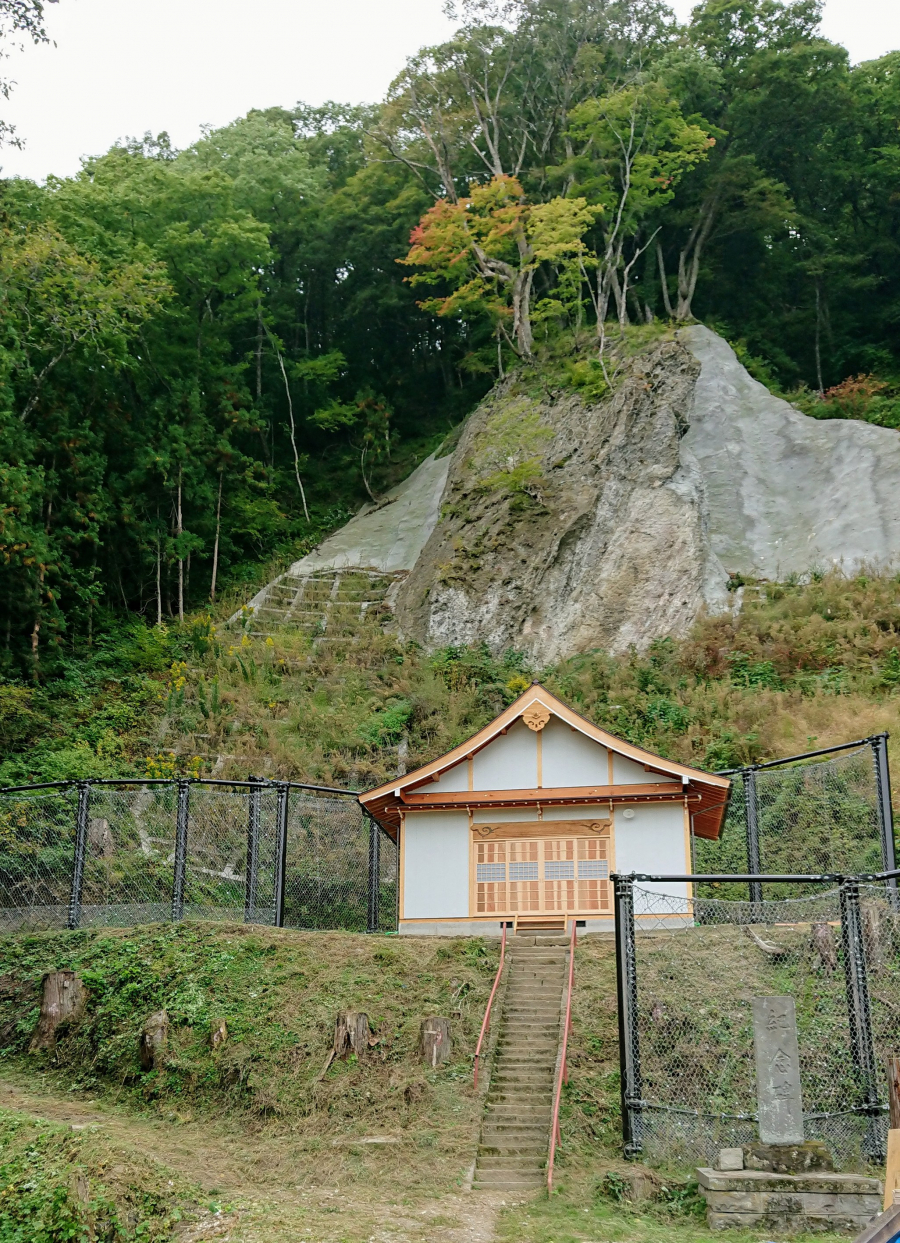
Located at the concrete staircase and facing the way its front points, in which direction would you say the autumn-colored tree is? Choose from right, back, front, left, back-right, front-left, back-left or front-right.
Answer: back

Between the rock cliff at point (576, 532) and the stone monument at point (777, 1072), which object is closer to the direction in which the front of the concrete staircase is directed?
the stone monument

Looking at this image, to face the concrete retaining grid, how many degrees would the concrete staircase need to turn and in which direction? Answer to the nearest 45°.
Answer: approximately 180°

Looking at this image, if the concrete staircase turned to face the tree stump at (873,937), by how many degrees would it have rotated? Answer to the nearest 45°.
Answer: approximately 90° to its left

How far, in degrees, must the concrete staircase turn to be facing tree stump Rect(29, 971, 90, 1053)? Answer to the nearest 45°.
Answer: approximately 90° to its right

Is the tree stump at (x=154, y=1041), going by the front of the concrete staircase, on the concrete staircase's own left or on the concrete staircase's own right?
on the concrete staircase's own right

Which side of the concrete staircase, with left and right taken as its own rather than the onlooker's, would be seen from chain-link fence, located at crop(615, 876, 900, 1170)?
left

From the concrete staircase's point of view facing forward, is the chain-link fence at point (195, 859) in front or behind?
behind

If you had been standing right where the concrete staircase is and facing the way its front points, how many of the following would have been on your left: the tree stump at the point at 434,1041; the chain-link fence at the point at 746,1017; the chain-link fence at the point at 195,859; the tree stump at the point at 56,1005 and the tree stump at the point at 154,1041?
1

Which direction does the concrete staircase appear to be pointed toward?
toward the camera

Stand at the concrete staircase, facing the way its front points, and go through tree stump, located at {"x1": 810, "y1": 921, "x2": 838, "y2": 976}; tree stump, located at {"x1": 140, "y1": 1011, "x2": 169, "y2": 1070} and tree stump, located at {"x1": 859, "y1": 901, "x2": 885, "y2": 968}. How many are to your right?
1
